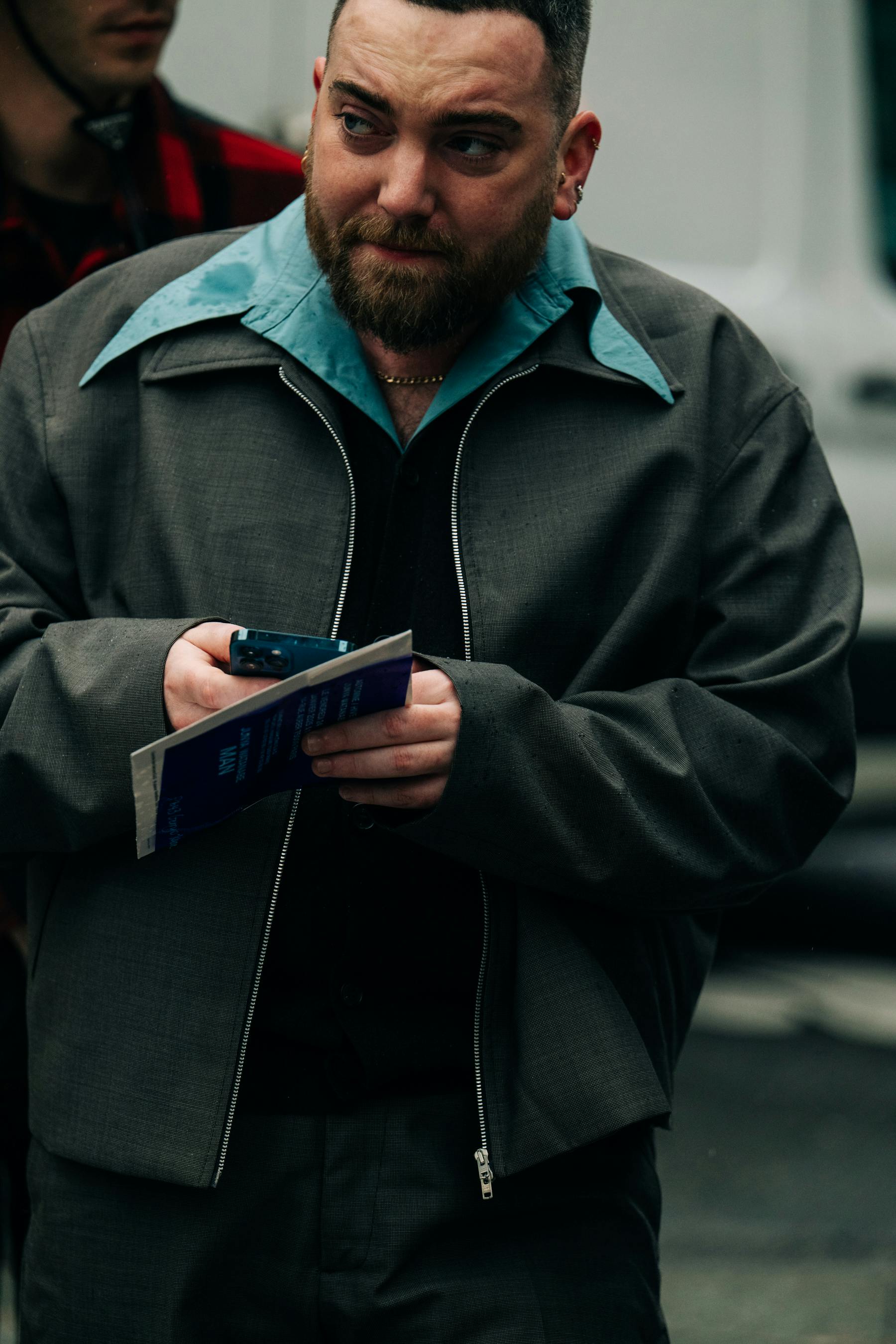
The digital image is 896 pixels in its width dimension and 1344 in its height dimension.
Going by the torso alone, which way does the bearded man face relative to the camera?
toward the camera

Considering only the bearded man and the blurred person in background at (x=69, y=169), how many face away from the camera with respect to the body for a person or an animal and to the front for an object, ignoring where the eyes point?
0

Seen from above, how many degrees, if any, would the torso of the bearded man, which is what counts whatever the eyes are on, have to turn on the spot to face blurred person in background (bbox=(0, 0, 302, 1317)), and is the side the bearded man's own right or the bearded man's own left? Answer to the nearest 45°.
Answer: approximately 135° to the bearded man's own right

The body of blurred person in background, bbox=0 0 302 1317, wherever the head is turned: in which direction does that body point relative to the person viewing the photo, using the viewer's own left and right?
facing the viewer and to the right of the viewer
